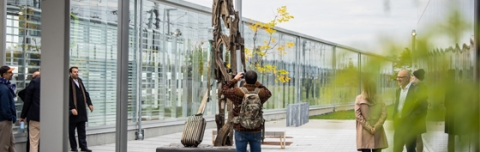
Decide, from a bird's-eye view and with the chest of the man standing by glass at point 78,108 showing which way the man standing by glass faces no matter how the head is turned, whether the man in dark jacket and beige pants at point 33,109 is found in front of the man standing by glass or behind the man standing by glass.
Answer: in front

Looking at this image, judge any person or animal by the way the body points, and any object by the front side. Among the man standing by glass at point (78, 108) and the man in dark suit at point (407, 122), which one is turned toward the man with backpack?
the man standing by glass

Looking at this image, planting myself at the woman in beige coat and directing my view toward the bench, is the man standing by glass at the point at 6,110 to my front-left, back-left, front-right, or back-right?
front-left

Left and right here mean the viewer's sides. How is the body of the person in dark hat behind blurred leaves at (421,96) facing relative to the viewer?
facing to the left of the viewer

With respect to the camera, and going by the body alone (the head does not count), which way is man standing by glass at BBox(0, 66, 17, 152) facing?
to the viewer's right

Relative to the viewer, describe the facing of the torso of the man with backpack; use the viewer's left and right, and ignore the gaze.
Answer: facing away from the viewer

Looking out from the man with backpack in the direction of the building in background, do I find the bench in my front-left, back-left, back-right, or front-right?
front-right
